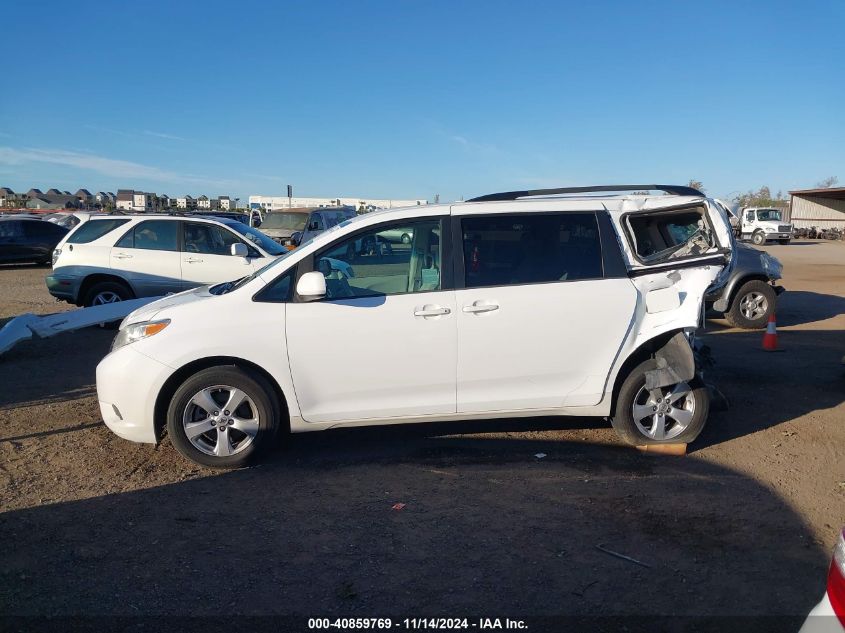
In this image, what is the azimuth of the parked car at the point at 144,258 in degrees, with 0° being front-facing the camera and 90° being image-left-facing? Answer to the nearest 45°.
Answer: approximately 270°

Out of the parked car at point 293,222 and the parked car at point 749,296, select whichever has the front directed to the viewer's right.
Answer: the parked car at point 749,296

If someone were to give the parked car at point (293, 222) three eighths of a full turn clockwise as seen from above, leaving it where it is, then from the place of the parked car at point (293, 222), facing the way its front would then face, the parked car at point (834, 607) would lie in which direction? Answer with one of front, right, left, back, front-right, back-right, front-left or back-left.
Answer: back

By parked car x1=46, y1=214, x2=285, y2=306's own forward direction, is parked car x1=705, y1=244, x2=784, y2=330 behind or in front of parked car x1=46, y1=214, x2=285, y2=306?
in front

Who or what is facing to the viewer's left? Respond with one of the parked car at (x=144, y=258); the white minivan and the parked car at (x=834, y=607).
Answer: the white minivan

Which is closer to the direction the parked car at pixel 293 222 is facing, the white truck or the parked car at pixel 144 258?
the parked car

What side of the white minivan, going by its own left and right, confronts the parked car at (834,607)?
left

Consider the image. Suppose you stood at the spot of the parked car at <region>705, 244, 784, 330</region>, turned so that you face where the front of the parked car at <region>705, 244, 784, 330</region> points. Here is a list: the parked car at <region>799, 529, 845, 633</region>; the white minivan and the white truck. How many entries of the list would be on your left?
1

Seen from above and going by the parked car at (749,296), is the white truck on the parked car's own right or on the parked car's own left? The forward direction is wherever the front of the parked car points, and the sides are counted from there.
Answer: on the parked car's own left

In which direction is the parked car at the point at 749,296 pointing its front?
to the viewer's right

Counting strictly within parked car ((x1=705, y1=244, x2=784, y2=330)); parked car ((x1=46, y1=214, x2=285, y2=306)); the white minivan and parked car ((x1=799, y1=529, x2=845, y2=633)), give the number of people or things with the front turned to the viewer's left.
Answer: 1

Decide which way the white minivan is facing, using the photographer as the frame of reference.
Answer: facing to the left of the viewer
